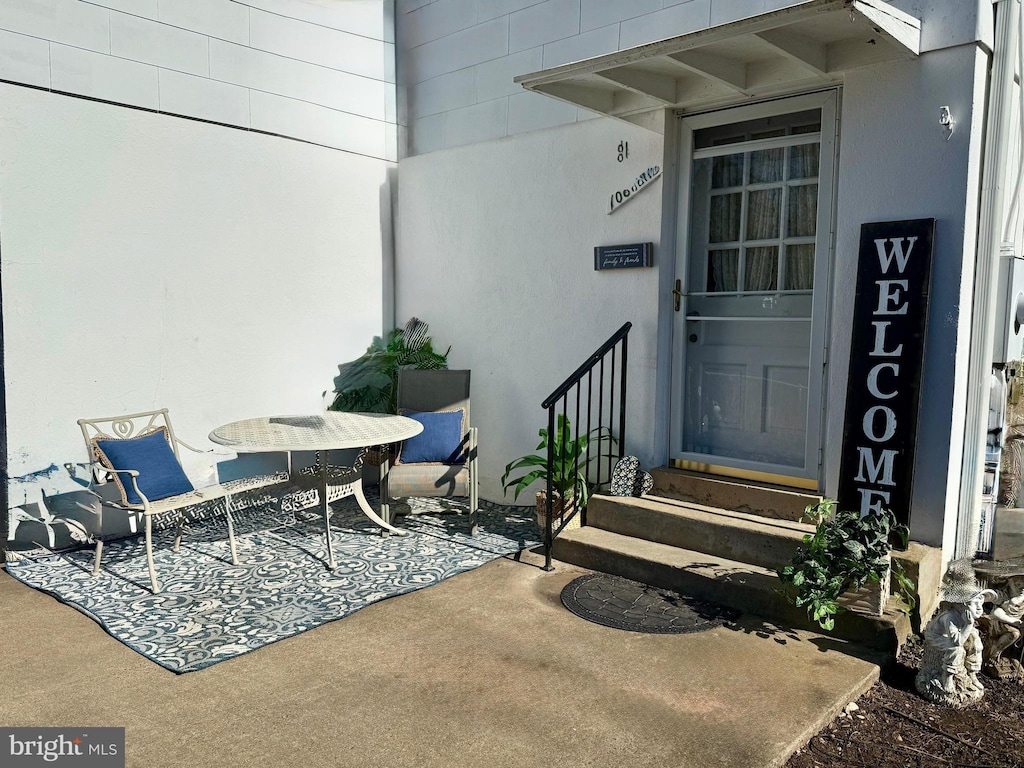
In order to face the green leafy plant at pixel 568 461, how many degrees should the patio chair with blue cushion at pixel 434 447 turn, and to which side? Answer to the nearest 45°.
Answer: approximately 45° to its left

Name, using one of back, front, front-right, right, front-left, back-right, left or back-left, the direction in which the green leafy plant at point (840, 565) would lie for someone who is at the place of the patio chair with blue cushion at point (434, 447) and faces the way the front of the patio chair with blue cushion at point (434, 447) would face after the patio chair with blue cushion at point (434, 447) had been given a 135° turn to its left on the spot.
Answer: right

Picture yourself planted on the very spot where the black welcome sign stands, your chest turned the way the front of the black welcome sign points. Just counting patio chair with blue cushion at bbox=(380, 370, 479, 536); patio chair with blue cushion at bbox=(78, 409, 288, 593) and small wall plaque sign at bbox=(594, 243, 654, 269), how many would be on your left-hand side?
0

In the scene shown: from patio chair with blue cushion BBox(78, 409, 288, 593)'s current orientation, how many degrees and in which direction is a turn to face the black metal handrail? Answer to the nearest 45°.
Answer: approximately 45° to its left

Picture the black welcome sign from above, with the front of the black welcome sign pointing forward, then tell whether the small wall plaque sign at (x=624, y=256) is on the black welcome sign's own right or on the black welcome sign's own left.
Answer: on the black welcome sign's own right

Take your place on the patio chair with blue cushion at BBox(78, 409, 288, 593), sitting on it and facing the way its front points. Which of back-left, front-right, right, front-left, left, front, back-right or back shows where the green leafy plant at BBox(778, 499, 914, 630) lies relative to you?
front

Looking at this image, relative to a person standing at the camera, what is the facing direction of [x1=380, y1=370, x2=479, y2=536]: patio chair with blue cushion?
facing the viewer

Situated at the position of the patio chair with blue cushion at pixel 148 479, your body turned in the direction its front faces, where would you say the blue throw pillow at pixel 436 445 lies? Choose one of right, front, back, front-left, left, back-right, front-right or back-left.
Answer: front-left

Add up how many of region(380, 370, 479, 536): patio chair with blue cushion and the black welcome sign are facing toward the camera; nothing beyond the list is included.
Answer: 2

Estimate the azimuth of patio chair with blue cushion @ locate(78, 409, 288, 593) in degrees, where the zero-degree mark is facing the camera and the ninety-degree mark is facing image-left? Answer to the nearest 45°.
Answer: approximately 315°

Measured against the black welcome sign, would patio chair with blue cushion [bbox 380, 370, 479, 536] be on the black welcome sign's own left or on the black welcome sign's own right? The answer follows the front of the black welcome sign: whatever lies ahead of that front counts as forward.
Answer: on the black welcome sign's own right

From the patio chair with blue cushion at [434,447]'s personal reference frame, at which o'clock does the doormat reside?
The doormat is roughly at 11 o'clock from the patio chair with blue cushion.

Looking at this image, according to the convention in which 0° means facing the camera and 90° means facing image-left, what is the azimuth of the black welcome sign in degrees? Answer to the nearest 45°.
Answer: approximately 0°

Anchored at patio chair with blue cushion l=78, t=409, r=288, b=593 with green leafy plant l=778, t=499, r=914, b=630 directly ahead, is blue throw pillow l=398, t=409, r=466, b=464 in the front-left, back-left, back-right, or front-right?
front-left
